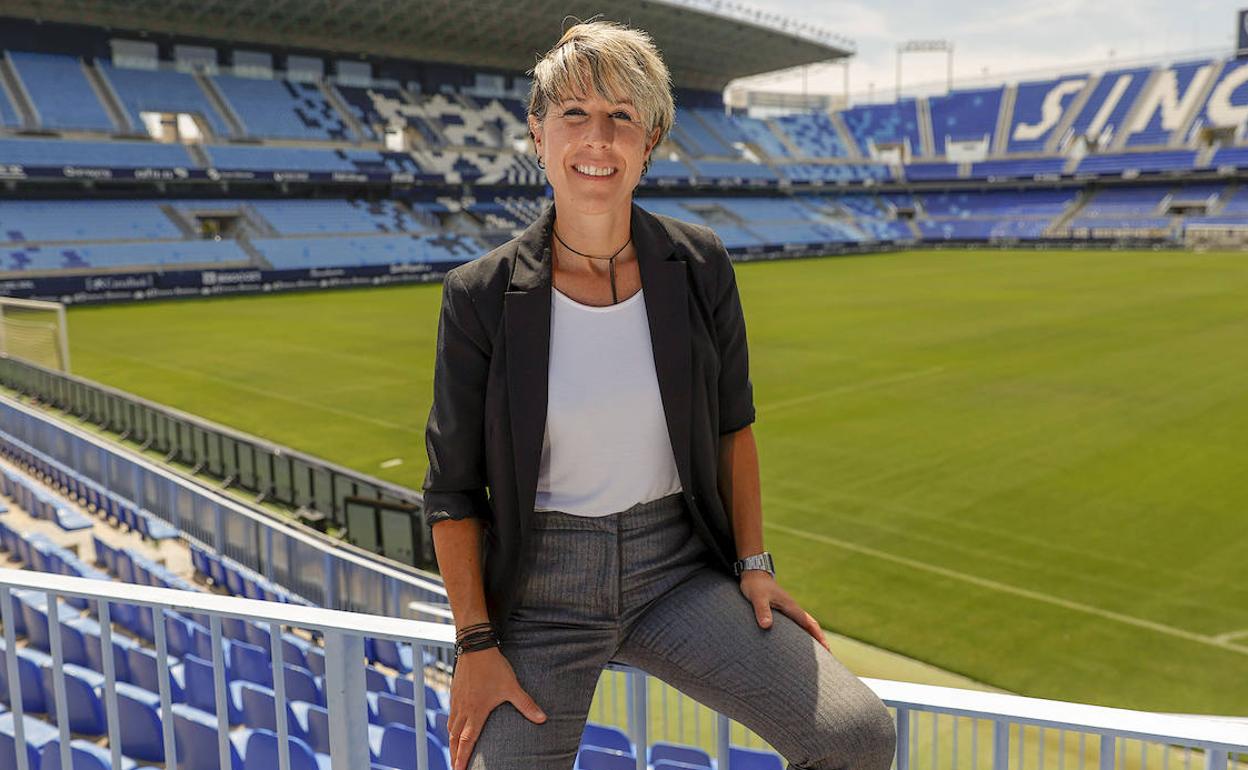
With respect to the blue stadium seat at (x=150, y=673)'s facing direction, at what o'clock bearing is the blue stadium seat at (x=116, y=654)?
the blue stadium seat at (x=116, y=654) is roughly at 10 o'clock from the blue stadium seat at (x=150, y=673).

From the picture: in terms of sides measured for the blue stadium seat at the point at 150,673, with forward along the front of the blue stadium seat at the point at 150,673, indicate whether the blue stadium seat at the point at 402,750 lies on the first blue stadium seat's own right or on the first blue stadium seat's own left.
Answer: on the first blue stadium seat's own right

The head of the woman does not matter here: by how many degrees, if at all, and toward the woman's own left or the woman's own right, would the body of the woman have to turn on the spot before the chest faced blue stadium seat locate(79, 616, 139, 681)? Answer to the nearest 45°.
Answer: approximately 135° to the woman's own right

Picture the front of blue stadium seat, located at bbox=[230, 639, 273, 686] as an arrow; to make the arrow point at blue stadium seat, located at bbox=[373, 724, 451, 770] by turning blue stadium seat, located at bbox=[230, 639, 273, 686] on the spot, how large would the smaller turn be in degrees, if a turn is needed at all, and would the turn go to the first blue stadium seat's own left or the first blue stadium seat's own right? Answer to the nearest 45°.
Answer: approximately 135° to the first blue stadium seat's own right

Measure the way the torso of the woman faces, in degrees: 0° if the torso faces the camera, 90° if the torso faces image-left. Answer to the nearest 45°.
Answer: approximately 0°

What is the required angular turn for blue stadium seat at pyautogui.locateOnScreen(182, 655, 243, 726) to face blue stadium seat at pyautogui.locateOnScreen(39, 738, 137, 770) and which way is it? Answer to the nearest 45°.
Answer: approximately 180°

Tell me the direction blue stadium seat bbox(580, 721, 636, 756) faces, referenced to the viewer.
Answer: facing away from the viewer and to the right of the viewer

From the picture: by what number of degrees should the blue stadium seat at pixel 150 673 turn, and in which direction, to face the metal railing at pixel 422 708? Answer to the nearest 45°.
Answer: approximately 135° to its right

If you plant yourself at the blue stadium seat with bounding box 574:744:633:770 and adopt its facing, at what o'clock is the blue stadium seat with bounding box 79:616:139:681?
the blue stadium seat with bounding box 79:616:139:681 is roughly at 9 o'clock from the blue stadium seat with bounding box 574:744:633:770.

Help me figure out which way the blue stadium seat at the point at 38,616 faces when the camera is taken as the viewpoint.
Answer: facing away from the viewer and to the right of the viewer
